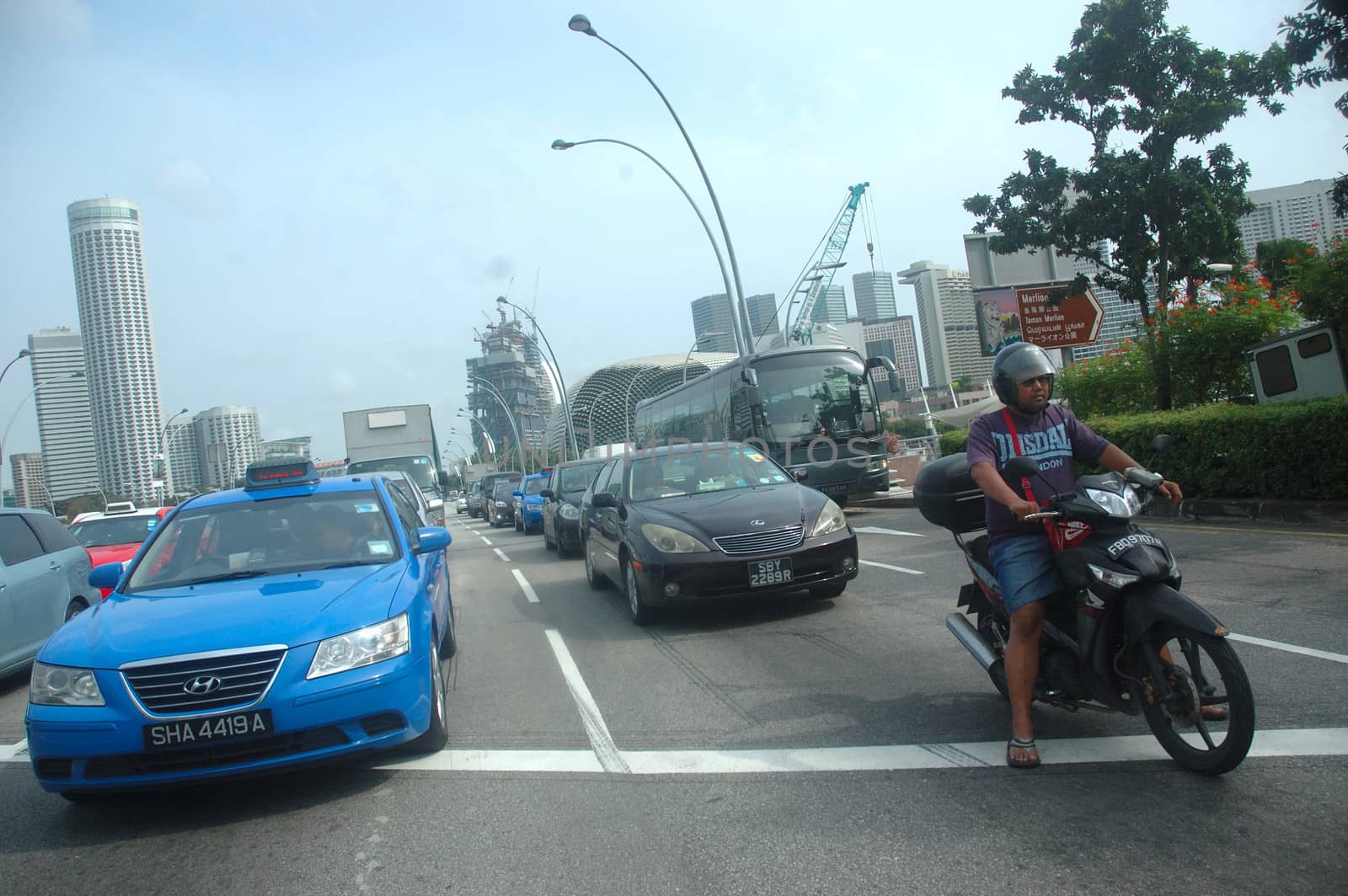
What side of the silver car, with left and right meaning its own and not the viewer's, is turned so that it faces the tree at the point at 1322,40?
left

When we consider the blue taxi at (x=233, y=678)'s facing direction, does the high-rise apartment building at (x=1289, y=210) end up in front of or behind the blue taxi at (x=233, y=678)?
behind

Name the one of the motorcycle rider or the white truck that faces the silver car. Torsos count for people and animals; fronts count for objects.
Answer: the white truck

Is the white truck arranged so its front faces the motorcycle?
yes

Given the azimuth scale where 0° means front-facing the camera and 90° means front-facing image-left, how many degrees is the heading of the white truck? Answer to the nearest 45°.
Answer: approximately 0°

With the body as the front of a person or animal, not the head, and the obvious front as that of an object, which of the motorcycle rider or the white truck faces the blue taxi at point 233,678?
the white truck

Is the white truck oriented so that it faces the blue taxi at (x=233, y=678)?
yes

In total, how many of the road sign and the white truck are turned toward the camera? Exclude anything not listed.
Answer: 2

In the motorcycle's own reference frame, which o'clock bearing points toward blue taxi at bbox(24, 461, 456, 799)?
The blue taxi is roughly at 4 o'clock from the motorcycle.

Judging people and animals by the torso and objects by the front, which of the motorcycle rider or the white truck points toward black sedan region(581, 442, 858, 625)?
the white truck

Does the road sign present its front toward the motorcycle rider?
yes

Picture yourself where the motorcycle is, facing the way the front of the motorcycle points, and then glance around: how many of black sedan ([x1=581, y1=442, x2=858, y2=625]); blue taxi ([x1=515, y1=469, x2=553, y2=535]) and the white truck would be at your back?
3

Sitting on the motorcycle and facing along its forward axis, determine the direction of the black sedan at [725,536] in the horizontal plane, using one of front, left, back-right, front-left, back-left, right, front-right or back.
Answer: back

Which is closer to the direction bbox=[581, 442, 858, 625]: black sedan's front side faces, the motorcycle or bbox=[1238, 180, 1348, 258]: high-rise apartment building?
the motorcycle
